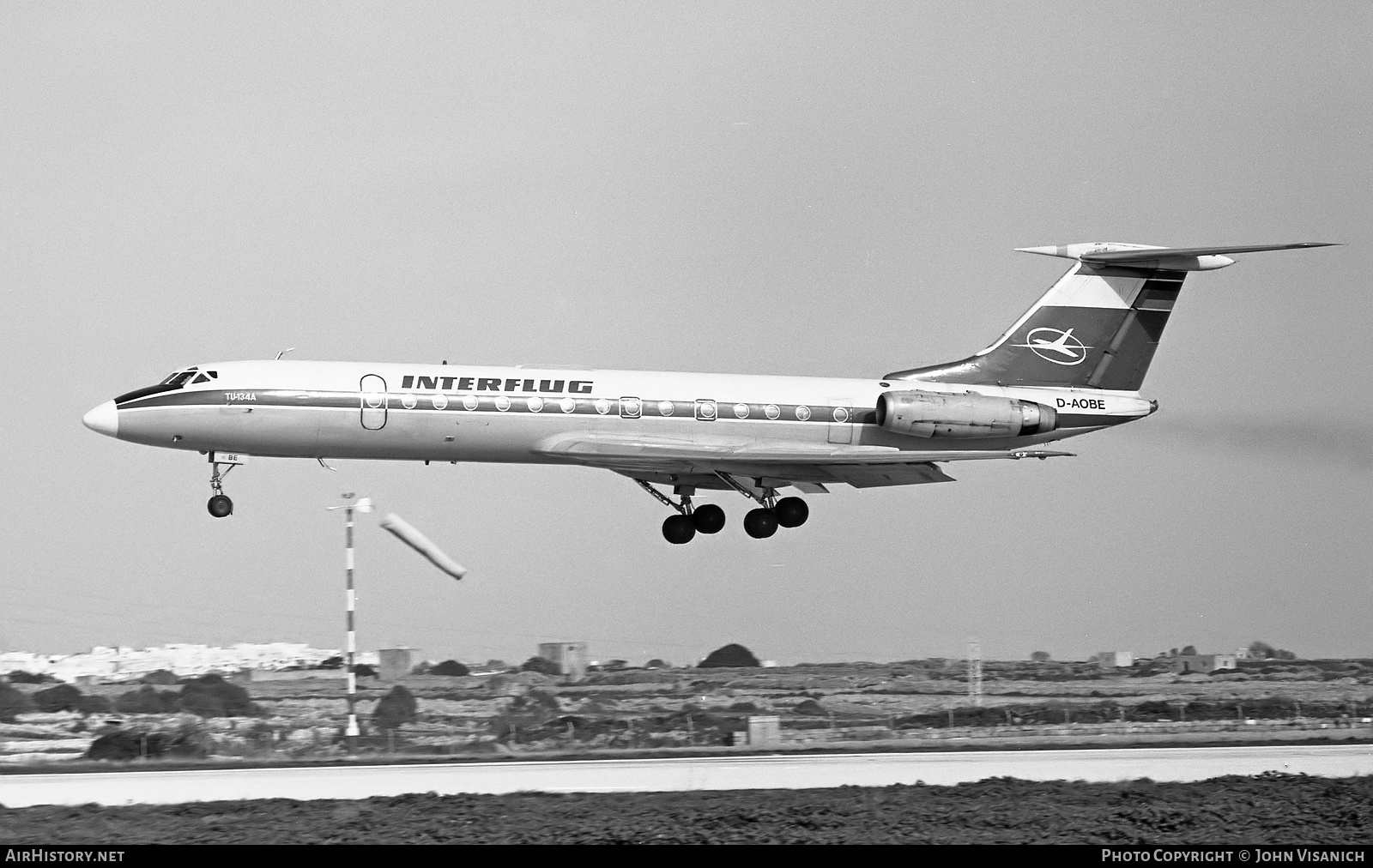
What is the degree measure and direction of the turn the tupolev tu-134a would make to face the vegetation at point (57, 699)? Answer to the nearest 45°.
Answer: approximately 45° to its right

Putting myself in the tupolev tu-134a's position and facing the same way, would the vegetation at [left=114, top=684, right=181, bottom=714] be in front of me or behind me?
in front

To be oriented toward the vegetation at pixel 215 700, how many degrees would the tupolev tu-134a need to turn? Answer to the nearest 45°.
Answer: approximately 45° to its right

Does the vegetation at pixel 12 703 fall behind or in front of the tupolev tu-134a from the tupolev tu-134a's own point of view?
in front

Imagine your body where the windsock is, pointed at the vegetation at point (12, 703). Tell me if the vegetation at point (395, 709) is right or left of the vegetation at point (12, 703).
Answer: right

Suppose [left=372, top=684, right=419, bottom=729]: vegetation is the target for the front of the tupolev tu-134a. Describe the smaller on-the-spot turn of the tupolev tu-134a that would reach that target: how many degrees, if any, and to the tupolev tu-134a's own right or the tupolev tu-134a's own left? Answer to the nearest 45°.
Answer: approximately 45° to the tupolev tu-134a's own right

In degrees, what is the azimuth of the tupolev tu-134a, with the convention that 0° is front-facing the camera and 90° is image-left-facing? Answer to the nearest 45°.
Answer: approximately 90°

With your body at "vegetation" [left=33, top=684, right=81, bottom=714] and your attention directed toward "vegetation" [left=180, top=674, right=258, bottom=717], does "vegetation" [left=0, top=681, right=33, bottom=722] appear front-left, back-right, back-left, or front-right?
back-right
